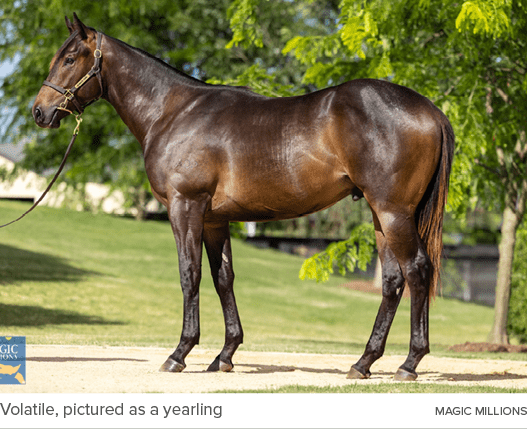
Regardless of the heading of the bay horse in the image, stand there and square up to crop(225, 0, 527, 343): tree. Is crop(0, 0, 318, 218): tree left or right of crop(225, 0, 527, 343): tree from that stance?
left

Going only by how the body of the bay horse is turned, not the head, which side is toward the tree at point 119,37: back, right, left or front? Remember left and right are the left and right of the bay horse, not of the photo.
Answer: right

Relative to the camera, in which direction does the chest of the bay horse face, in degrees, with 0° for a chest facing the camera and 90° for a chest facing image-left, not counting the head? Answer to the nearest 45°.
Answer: approximately 90°

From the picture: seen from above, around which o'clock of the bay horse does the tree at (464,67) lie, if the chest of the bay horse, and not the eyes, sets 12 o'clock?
The tree is roughly at 4 o'clock from the bay horse.
